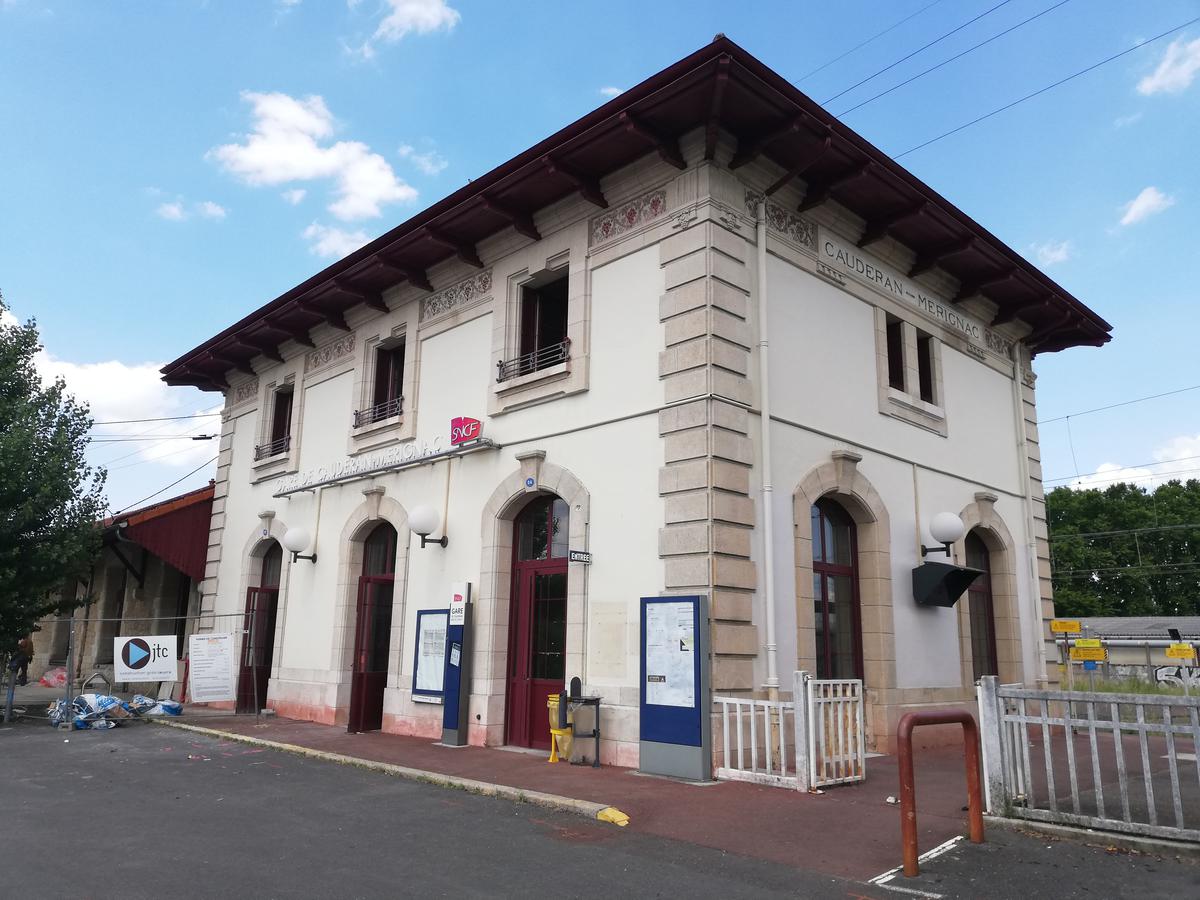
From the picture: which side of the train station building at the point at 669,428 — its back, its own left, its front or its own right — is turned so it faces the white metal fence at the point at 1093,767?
left

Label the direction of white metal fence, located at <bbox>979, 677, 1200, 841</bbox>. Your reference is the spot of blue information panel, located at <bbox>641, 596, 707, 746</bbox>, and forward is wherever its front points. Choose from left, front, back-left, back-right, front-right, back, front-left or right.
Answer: left

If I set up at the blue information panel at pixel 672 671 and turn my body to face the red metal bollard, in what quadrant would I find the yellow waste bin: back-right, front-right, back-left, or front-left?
back-right

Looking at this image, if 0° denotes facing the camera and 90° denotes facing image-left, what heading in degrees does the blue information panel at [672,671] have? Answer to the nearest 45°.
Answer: approximately 45°

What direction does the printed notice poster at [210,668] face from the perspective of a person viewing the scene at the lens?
facing the viewer

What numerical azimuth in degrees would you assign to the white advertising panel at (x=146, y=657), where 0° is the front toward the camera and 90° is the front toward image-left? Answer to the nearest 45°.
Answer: approximately 0°

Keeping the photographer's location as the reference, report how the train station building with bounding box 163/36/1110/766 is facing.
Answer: facing the viewer and to the left of the viewer

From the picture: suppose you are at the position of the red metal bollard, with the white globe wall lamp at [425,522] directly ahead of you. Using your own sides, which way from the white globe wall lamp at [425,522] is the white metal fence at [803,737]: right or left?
right

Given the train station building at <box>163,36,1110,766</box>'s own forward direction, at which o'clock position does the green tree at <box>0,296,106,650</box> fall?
The green tree is roughly at 2 o'clock from the train station building.

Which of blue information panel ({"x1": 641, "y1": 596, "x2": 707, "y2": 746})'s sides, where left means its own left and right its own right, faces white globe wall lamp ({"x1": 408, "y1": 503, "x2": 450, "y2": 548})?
right

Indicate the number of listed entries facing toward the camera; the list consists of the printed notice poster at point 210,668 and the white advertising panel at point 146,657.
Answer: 2

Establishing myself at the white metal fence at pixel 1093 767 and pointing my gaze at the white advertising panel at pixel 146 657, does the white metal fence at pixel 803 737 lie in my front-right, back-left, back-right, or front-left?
front-right
